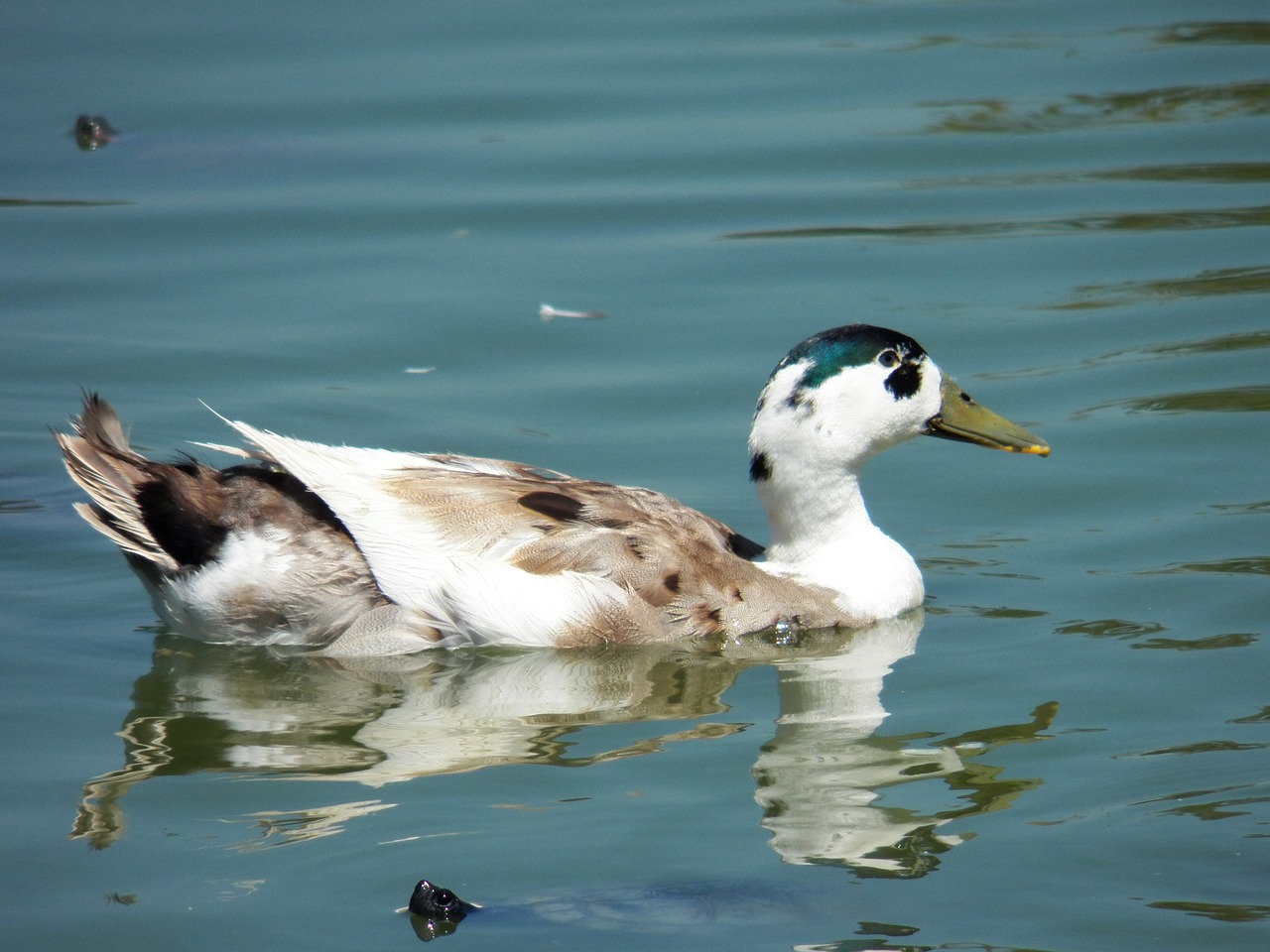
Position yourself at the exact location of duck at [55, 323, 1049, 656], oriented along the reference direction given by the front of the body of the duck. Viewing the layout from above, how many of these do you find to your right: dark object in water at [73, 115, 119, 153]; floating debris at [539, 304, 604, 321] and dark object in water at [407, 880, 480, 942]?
1

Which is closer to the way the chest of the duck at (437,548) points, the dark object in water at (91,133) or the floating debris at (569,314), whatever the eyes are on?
the floating debris

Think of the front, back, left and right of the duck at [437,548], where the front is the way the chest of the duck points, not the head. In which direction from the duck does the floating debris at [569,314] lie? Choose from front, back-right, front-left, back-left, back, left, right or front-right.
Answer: left

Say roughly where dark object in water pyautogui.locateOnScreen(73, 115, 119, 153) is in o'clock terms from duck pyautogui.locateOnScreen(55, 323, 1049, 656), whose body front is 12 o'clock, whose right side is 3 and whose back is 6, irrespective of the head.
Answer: The dark object in water is roughly at 8 o'clock from the duck.

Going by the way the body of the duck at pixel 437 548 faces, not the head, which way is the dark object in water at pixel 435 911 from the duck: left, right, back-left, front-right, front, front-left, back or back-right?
right

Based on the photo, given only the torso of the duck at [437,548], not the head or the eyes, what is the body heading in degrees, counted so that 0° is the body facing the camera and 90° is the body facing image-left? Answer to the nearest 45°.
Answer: approximately 270°
